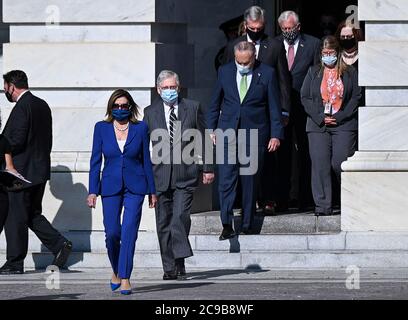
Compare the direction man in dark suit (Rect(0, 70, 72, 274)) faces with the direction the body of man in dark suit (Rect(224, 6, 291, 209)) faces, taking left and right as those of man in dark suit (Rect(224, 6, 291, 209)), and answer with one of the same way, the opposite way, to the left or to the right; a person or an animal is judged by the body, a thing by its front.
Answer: to the right

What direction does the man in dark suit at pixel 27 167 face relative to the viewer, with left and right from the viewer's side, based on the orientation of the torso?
facing to the left of the viewer

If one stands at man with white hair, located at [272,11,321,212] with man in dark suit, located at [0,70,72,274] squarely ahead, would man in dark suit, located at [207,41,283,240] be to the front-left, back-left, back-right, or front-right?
front-left

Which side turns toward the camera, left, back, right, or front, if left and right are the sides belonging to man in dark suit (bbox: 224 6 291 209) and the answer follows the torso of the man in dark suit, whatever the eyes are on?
front

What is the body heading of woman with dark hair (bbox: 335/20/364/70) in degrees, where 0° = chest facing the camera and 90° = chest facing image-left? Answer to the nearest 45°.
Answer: approximately 0°

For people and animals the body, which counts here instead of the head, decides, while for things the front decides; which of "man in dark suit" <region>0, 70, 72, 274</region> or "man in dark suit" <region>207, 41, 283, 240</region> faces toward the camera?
"man in dark suit" <region>207, 41, 283, 240</region>

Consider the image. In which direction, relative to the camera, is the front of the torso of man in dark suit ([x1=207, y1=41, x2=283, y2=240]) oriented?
toward the camera

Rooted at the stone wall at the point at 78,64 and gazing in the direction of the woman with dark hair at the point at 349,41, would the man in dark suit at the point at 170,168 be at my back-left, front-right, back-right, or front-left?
front-right

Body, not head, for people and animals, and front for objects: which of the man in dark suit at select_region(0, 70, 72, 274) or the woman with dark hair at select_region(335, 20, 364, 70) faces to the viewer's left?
the man in dark suit

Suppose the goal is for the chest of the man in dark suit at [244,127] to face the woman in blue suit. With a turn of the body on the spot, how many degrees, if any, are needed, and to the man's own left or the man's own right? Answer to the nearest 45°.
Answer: approximately 45° to the man's own right

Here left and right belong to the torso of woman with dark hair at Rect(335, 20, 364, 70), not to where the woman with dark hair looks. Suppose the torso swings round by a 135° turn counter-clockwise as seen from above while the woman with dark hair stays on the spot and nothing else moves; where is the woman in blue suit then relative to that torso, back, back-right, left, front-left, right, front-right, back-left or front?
back

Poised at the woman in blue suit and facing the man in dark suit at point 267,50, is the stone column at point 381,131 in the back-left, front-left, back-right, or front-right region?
front-right
